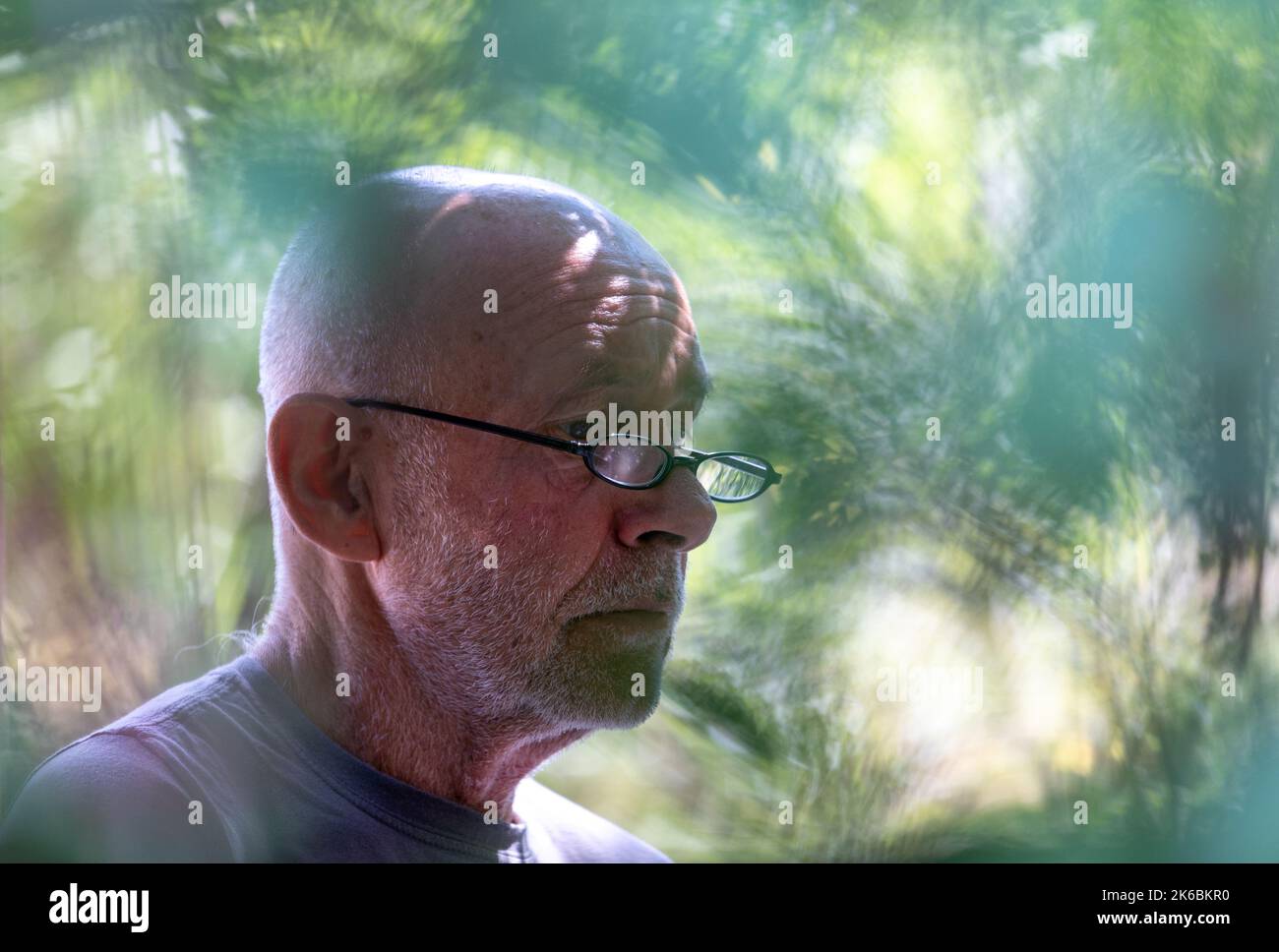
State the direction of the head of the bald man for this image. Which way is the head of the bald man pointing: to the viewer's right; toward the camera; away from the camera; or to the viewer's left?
to the viewer's right
